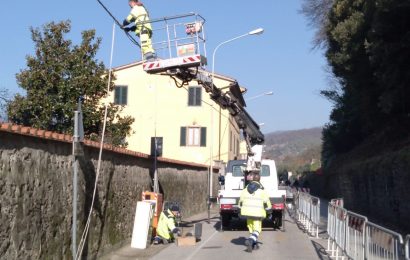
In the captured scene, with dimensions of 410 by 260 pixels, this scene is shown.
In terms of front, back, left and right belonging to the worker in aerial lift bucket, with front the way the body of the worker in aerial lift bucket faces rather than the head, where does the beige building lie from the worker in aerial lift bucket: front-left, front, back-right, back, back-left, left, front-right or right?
right

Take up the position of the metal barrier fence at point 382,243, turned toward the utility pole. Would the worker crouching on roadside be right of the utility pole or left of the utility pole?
right

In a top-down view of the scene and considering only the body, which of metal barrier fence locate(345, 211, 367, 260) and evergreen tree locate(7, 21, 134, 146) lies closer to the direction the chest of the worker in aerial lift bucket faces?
the evergreen tree

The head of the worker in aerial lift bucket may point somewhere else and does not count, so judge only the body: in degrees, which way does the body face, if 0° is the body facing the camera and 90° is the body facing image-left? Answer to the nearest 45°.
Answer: approximately 90°
